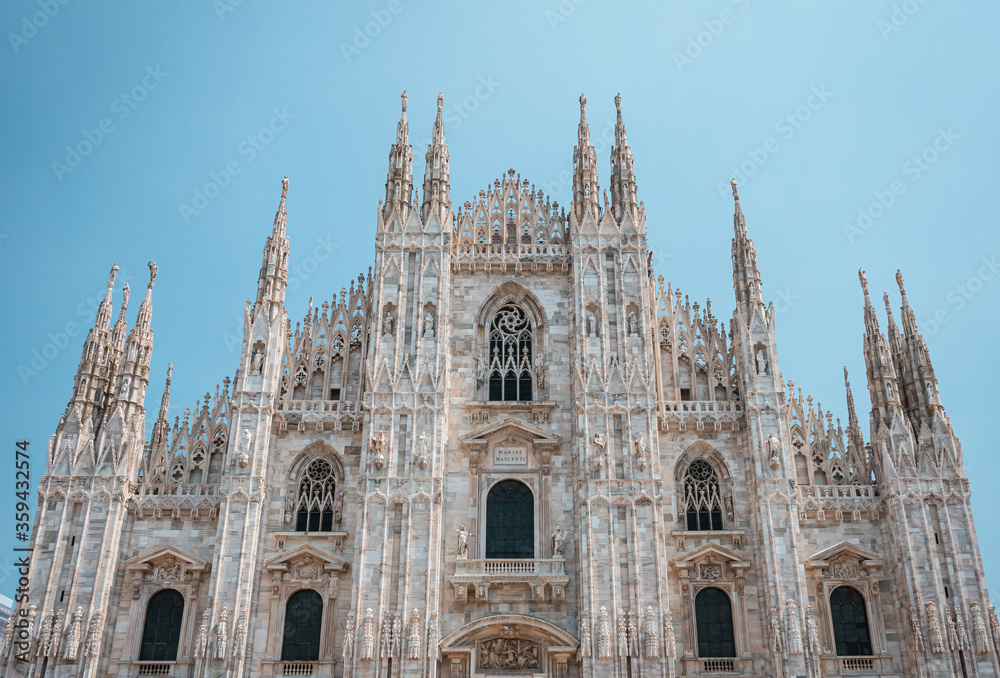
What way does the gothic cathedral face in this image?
toward the camera
